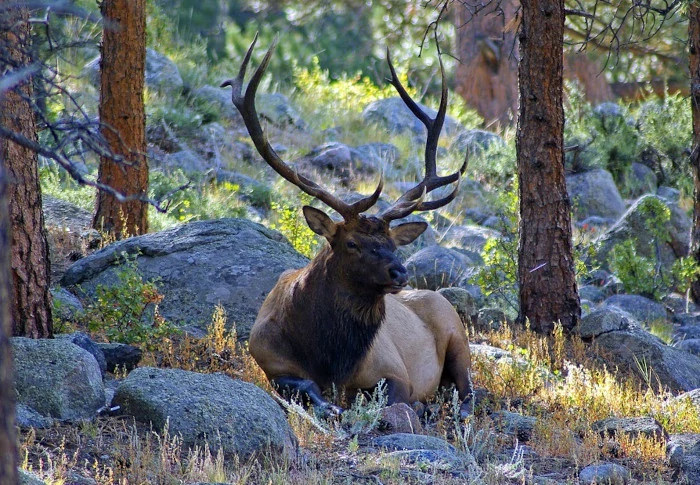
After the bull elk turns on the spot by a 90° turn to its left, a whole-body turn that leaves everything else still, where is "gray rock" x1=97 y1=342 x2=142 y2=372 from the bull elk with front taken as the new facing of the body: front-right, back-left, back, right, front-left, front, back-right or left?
back-right

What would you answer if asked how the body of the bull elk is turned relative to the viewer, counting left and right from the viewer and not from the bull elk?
facing the viewer and to the left of the viewer

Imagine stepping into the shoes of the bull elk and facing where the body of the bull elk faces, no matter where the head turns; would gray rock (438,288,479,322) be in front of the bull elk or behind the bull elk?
behind

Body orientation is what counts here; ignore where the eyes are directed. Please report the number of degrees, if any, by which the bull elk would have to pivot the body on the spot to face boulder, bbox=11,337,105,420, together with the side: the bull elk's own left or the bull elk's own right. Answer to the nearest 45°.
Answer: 0° — it already faces it

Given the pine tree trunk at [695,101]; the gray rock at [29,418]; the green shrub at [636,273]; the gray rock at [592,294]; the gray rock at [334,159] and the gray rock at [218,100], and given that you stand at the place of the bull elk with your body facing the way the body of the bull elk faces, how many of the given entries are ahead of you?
1

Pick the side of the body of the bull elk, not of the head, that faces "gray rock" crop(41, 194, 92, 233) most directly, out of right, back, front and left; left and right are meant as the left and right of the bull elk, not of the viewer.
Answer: right

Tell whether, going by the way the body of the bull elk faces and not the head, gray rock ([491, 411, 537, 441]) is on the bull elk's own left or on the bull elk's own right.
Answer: on the bull elk's own left

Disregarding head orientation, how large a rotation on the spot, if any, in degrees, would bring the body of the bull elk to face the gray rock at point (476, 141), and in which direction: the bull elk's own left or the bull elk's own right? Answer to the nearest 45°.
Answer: approximately 135° to the bull elk's own right

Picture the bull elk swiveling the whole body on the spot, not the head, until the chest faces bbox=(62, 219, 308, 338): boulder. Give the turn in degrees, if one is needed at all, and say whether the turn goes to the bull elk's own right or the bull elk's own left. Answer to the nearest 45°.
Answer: approximately 90° to the bull elk's own right

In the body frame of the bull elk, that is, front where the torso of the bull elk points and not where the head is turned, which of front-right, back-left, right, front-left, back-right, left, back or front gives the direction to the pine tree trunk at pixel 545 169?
back

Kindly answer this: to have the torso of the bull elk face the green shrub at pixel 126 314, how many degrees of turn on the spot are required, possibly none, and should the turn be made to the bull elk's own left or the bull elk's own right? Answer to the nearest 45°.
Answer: approximately 90° to the bull elk's own right

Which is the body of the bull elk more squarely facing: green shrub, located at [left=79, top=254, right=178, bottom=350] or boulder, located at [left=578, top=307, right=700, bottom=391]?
the green shrub

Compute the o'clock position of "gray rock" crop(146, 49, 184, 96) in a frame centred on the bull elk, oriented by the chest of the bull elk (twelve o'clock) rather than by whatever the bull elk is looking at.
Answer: The gray rock is roughly at 4 o'clock from the bull elk.

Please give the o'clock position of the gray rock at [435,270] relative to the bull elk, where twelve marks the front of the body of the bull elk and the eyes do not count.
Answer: The gray rock is roughly at 5 o'clock from the bull elk.

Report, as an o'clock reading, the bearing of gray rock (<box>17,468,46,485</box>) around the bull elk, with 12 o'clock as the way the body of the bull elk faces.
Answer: The gray rock is roughly at 11 o'clock from the bull elk.

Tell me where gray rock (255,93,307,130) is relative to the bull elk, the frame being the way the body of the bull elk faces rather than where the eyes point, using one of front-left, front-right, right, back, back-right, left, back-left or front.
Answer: back-right

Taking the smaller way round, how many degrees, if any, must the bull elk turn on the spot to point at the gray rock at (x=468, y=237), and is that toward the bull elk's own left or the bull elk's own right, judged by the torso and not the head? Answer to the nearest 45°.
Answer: approximately 135° to the bull elk's own right

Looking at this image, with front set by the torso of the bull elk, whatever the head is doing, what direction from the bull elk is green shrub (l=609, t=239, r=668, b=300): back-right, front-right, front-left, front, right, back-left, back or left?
back

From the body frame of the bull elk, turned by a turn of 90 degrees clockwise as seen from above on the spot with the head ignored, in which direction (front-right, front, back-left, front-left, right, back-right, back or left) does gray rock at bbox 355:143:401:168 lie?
front-right
